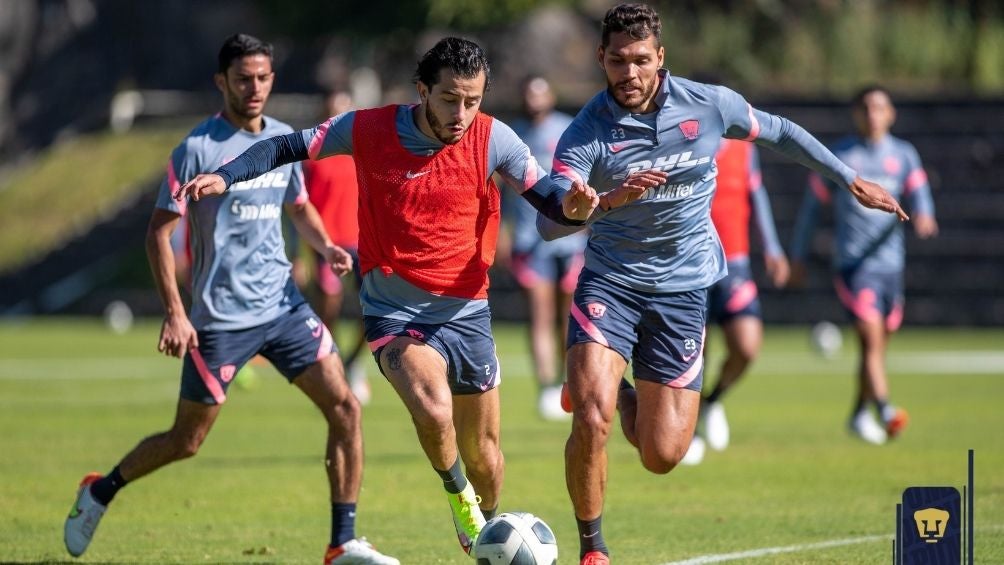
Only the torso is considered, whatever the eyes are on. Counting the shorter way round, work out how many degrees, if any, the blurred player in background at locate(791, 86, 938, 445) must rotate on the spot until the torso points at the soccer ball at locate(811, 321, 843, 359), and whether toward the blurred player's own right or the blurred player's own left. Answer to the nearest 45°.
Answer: approximately 180°

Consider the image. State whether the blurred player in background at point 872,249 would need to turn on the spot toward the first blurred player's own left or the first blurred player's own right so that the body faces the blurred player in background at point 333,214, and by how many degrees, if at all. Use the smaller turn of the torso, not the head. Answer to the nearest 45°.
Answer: approximately 90° to the first blurred player's own right

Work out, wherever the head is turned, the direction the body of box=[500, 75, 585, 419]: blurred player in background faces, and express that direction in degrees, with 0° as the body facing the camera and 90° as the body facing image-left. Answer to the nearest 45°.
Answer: approximately 0°

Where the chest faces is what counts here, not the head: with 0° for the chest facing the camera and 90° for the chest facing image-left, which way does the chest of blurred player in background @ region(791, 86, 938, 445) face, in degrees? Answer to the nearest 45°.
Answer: approximately 0°

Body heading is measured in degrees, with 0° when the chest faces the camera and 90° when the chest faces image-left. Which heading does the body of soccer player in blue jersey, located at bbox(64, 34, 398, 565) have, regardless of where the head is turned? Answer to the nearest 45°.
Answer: approximately 315°

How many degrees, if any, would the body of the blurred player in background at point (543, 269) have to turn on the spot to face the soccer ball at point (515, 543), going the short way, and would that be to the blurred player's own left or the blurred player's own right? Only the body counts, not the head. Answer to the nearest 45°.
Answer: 0° — they already face it

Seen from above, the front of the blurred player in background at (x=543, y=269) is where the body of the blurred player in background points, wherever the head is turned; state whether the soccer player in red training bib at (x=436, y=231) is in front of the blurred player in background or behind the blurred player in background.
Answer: in front

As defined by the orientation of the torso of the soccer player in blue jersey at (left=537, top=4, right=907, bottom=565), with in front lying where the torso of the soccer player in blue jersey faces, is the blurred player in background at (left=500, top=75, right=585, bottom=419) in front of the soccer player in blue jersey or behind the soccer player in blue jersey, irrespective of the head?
behind
